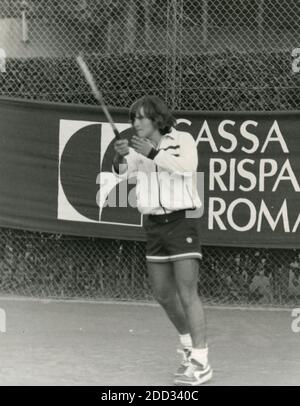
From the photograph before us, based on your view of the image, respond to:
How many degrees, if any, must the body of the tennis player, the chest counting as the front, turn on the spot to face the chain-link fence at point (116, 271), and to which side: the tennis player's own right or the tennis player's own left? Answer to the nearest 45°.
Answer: approximately 135° to the tennis player's own right

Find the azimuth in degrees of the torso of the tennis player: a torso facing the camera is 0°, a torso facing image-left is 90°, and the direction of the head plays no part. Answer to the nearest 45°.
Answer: approximately 45°

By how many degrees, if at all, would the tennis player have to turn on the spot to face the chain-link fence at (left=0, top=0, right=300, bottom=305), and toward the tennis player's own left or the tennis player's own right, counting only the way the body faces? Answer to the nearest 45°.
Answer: approximately 135° to the tennis player's own right
